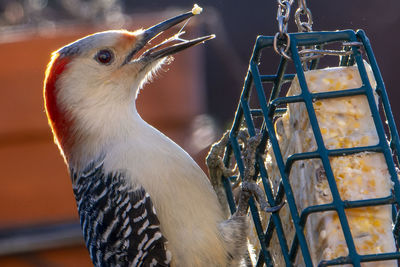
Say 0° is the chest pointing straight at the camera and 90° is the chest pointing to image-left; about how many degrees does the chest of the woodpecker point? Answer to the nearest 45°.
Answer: approximately 270°
